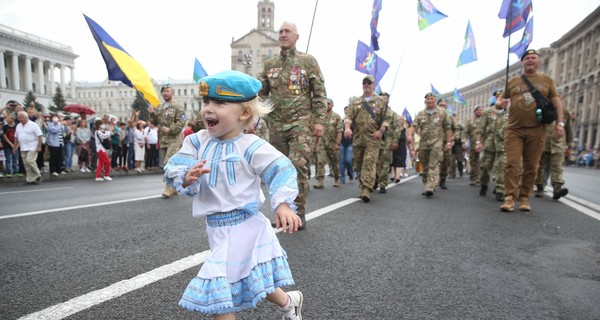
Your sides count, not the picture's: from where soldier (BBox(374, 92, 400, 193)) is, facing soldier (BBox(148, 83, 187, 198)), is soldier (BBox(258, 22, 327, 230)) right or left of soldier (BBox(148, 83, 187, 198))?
left

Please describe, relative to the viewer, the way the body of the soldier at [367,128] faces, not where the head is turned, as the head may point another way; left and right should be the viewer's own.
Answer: facing the viewer

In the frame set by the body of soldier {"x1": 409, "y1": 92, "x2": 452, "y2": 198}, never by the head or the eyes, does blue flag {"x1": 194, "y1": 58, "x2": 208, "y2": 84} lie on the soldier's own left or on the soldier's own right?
on the soldier's own right

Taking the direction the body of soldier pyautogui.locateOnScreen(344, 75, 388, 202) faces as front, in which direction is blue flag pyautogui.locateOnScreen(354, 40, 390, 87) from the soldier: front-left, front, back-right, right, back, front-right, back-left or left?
back

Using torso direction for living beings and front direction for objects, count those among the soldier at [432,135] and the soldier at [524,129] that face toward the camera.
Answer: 2

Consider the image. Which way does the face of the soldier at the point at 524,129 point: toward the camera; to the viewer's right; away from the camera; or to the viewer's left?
toward the camera

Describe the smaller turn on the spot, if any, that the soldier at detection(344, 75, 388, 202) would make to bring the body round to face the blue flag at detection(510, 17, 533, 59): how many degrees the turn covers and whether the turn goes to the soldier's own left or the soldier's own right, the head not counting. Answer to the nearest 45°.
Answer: approximately 135° to the soldier's own left

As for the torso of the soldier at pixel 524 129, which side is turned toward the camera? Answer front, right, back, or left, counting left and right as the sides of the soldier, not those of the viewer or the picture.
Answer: front

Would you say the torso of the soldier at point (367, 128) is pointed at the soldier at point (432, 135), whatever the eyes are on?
no

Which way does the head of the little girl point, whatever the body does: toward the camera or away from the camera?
toward the camera

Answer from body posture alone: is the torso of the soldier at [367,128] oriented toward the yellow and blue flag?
no

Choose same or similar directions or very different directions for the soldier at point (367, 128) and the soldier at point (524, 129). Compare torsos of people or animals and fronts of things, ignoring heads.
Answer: same or similar directions

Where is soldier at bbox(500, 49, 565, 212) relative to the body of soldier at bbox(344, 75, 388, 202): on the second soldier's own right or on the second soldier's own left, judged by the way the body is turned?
on the second soldier's own left

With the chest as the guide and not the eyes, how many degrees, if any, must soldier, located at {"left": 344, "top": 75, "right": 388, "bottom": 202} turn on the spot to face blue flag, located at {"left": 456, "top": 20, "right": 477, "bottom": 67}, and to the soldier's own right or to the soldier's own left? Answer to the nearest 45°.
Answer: approximately 135° to the soldier's own left

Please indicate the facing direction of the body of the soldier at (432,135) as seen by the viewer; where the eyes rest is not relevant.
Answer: toward the camera

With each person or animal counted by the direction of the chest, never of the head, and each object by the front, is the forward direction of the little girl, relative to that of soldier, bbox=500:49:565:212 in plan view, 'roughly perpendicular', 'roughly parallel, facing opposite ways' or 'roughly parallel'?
roughly parallel

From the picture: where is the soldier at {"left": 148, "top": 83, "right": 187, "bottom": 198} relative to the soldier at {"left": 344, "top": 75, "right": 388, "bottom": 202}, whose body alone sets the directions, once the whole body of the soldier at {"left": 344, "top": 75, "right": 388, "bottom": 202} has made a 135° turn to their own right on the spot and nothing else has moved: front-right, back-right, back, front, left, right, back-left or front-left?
front-left

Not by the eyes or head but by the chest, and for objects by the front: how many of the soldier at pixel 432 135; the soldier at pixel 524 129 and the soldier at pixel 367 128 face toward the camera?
3
